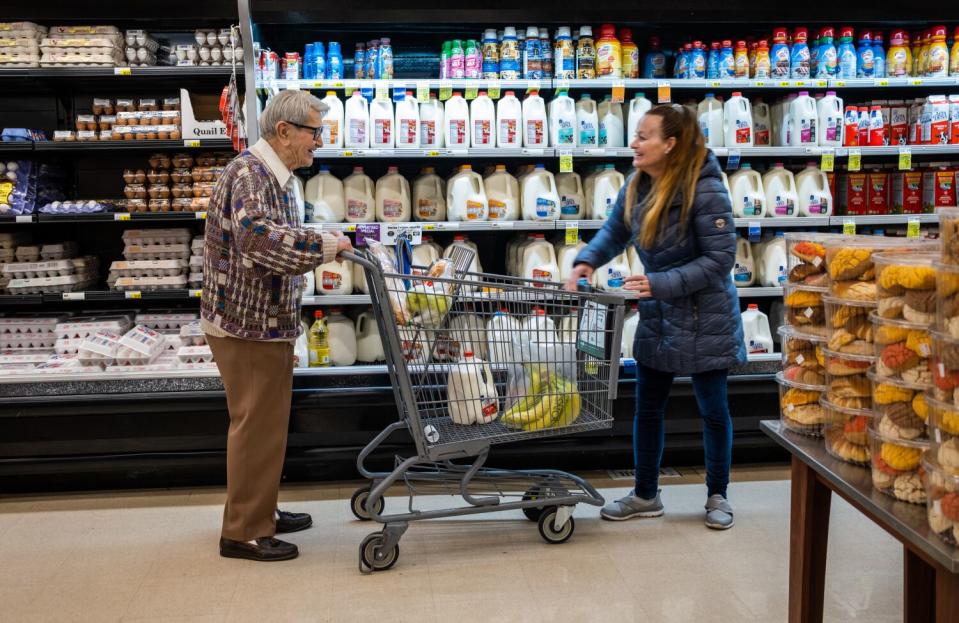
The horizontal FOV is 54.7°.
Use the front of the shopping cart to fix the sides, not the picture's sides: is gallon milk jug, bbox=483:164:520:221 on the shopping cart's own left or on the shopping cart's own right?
on the shopping cart's own left

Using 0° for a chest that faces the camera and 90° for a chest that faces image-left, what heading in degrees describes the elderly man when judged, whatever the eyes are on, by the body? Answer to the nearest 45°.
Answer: approximately 270°

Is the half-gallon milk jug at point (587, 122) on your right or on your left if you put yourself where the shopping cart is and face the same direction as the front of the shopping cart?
on your left

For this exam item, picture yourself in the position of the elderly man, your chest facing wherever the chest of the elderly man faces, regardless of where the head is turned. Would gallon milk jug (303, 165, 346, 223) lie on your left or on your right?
on your left

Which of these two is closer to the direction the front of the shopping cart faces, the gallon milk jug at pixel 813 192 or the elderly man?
the gallon milk jug

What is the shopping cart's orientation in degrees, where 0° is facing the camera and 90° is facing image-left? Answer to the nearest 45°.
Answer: approximately 270°

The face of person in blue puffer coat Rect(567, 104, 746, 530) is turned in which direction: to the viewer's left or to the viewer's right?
to the viewer's left

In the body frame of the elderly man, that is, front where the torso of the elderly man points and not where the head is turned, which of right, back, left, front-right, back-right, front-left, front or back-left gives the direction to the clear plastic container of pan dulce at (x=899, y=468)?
front-right

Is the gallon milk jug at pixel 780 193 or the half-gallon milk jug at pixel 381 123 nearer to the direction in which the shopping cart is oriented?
the gallon milk jug

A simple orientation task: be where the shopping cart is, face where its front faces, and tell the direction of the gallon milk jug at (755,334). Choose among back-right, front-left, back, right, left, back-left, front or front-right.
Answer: front-left

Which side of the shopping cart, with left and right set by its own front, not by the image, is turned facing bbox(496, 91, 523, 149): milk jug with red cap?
left

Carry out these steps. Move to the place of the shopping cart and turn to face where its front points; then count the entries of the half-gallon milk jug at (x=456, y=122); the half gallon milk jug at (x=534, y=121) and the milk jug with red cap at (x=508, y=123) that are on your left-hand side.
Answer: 3

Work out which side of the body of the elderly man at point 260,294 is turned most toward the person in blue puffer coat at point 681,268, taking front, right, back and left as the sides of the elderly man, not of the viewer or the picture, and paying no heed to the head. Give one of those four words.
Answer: front

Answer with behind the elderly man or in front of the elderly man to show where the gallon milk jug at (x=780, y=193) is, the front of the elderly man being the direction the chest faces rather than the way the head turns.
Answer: in front

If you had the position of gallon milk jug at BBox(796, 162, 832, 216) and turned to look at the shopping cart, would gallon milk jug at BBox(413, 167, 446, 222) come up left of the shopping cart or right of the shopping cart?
right

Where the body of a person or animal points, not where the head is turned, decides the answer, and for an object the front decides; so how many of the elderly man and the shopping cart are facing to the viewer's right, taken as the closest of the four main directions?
2
